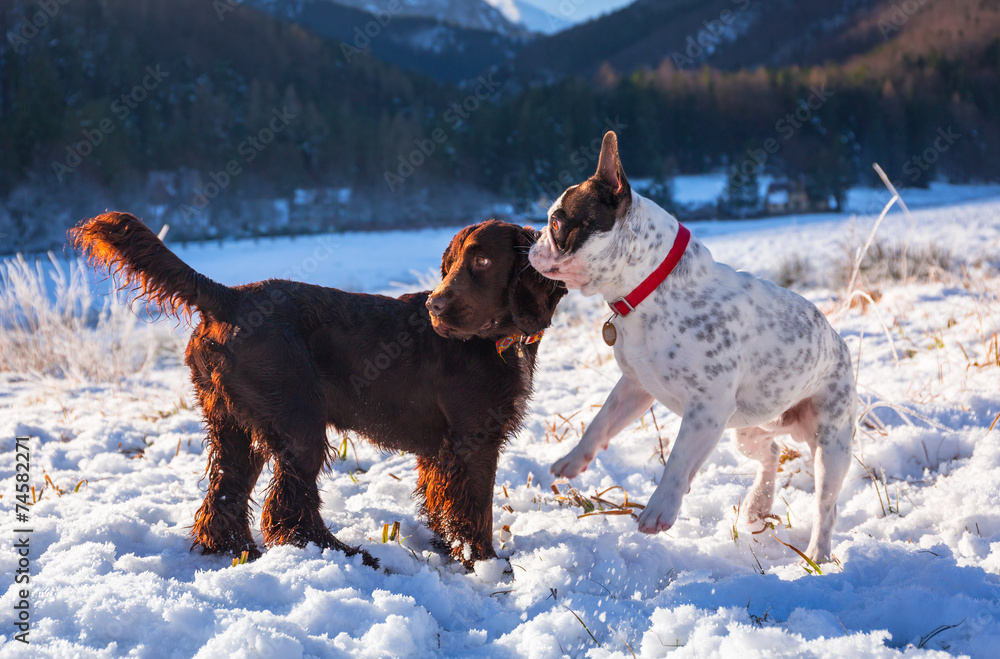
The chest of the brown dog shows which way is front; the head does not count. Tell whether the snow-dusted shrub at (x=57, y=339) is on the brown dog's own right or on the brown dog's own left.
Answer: on the brown dog's own left

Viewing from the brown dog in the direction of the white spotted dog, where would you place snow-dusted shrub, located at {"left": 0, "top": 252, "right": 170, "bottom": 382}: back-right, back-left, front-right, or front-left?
back-left

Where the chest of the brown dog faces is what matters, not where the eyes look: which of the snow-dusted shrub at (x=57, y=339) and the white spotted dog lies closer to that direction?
the white spotted dog

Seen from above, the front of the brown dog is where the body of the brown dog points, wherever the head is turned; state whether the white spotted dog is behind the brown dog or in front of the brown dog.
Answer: in front

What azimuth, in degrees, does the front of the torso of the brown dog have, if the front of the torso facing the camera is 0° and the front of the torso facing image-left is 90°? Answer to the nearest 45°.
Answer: approximately 270°
